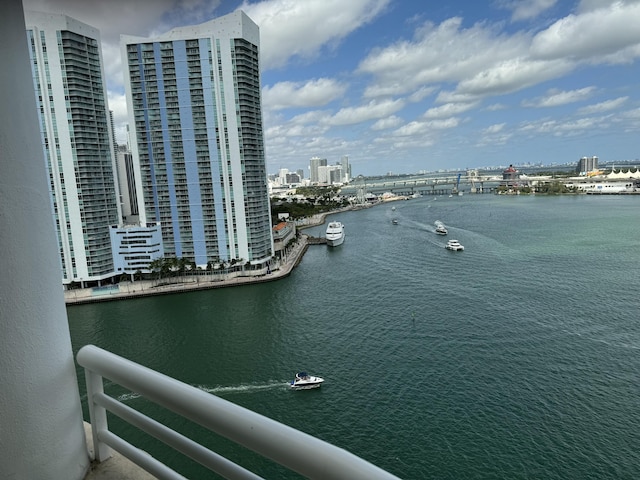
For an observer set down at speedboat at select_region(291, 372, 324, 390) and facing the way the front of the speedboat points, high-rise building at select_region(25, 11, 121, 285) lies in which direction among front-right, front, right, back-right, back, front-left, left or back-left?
back-left

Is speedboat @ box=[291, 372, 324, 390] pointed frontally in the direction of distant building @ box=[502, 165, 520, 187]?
no

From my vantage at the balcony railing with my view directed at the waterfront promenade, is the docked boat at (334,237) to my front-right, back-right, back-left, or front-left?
front-right

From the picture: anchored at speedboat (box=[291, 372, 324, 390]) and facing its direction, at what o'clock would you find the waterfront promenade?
The waterfront promenade is roughly at 8 o'clock from the speedboat.

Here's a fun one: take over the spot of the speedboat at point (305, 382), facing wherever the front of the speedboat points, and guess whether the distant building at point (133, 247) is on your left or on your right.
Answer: on your left

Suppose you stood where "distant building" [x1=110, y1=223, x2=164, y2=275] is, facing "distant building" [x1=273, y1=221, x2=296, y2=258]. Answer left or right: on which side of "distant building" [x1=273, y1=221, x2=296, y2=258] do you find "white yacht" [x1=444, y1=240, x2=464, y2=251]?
right

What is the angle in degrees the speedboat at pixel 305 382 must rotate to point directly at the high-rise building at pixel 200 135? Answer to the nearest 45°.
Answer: approximately 90° to its left

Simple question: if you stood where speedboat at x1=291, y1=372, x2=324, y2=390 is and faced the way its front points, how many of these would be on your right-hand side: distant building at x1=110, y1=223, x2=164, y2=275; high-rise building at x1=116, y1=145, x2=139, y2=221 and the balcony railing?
1

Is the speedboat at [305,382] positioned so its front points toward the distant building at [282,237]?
no

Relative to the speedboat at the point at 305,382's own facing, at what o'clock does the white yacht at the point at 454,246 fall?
The white yacht is roughly at 10 o'clock from the speedboat.

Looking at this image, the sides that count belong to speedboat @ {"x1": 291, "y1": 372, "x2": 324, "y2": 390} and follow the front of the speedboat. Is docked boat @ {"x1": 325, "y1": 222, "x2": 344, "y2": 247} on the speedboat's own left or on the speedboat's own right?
on the speedboat's own left

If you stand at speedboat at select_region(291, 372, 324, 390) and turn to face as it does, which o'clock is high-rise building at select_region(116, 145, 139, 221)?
The high-rise building is roughly at 8 o'clock from the speedboat.

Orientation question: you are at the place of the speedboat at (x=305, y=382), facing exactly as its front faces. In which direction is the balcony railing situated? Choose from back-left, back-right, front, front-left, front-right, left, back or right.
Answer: right

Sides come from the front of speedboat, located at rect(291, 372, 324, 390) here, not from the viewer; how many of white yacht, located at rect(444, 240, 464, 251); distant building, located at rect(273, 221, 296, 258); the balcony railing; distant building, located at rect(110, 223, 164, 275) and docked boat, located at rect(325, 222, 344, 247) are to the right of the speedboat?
1

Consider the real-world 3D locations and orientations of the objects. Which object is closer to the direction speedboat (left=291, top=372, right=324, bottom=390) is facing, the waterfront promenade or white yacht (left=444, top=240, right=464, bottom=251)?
the white yacht

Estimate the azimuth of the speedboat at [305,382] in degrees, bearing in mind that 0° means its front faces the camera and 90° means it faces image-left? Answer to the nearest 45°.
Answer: approximately 270°

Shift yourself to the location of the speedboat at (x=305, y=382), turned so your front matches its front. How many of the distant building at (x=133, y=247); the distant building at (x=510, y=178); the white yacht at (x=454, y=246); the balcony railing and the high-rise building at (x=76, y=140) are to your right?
1
